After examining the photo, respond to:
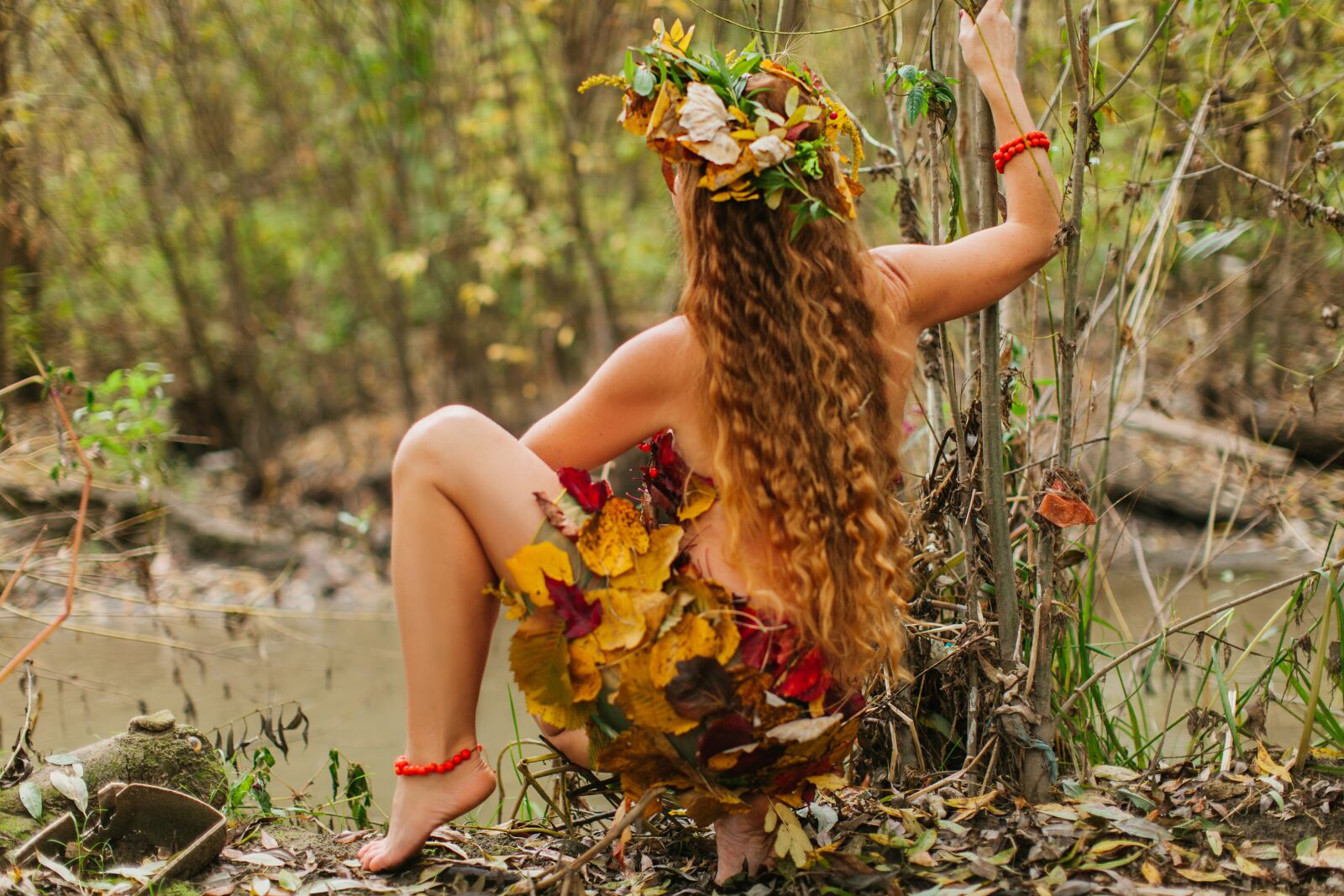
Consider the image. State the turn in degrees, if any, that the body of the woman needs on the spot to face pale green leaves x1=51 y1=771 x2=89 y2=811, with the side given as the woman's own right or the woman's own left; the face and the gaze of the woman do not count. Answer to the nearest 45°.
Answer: approximately 45° to the woman's own left

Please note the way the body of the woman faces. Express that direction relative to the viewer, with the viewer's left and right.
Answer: facing away from the viewer and to the left of the viewer
